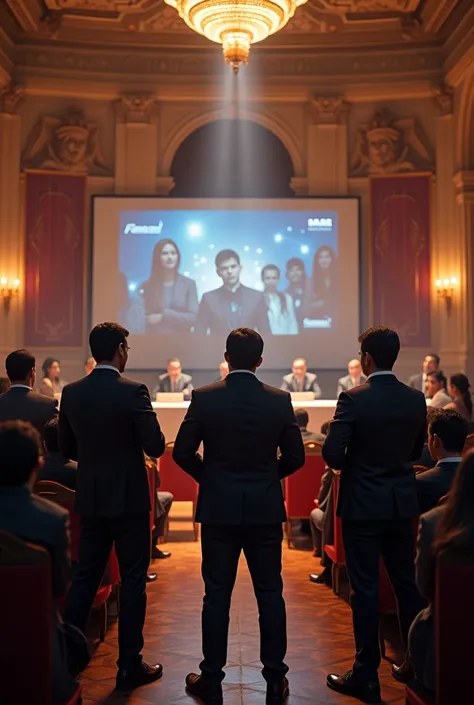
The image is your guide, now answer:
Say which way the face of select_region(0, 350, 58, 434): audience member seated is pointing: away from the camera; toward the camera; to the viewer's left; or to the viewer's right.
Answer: away from the camera

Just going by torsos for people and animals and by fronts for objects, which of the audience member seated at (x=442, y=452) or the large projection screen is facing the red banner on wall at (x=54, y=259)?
the audience member seated

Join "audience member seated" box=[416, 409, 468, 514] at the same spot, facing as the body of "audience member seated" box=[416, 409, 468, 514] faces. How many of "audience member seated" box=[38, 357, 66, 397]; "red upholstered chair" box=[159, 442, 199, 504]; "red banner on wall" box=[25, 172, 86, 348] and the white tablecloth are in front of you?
4

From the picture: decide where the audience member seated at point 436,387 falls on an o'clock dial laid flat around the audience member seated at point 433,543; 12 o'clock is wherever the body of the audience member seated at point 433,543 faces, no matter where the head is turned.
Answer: the audience member seated at point 436,387 is roughly at 12 o'clock from the audience member seated at point 433,543.

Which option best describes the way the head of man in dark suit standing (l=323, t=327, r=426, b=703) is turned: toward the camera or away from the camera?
away from the camera

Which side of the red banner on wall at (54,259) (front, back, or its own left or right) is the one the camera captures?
front

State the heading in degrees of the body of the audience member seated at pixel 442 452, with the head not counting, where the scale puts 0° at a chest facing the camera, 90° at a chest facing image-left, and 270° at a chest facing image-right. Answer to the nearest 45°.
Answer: approximately 135°

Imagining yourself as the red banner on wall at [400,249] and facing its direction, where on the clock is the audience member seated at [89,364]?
The audience member seated is roughly at 2 o'clock from the red banner on wall.

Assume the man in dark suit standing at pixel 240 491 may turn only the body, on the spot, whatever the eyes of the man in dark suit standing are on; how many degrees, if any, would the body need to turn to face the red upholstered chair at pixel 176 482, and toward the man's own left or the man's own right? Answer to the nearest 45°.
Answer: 0° — they already face it

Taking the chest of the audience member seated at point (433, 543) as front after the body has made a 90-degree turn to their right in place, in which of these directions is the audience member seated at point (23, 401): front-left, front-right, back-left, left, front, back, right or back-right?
back-left

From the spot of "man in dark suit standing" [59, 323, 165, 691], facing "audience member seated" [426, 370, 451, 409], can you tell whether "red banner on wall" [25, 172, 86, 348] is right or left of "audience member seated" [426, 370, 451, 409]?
left

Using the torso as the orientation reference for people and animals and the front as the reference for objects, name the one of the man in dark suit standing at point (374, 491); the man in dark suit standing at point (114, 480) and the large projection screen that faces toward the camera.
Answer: the large projection screen

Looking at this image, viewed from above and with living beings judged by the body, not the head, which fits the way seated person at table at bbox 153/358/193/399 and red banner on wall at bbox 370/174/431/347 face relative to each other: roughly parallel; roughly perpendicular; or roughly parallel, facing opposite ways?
roughly parallel

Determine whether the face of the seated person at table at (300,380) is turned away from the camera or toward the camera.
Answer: toward the camera

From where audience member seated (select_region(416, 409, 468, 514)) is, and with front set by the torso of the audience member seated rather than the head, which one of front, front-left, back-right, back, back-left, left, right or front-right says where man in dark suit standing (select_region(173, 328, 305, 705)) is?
left

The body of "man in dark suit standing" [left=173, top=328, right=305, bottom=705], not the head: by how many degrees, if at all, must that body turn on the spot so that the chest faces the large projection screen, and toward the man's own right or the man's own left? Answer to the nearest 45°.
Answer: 0° — they already face it
